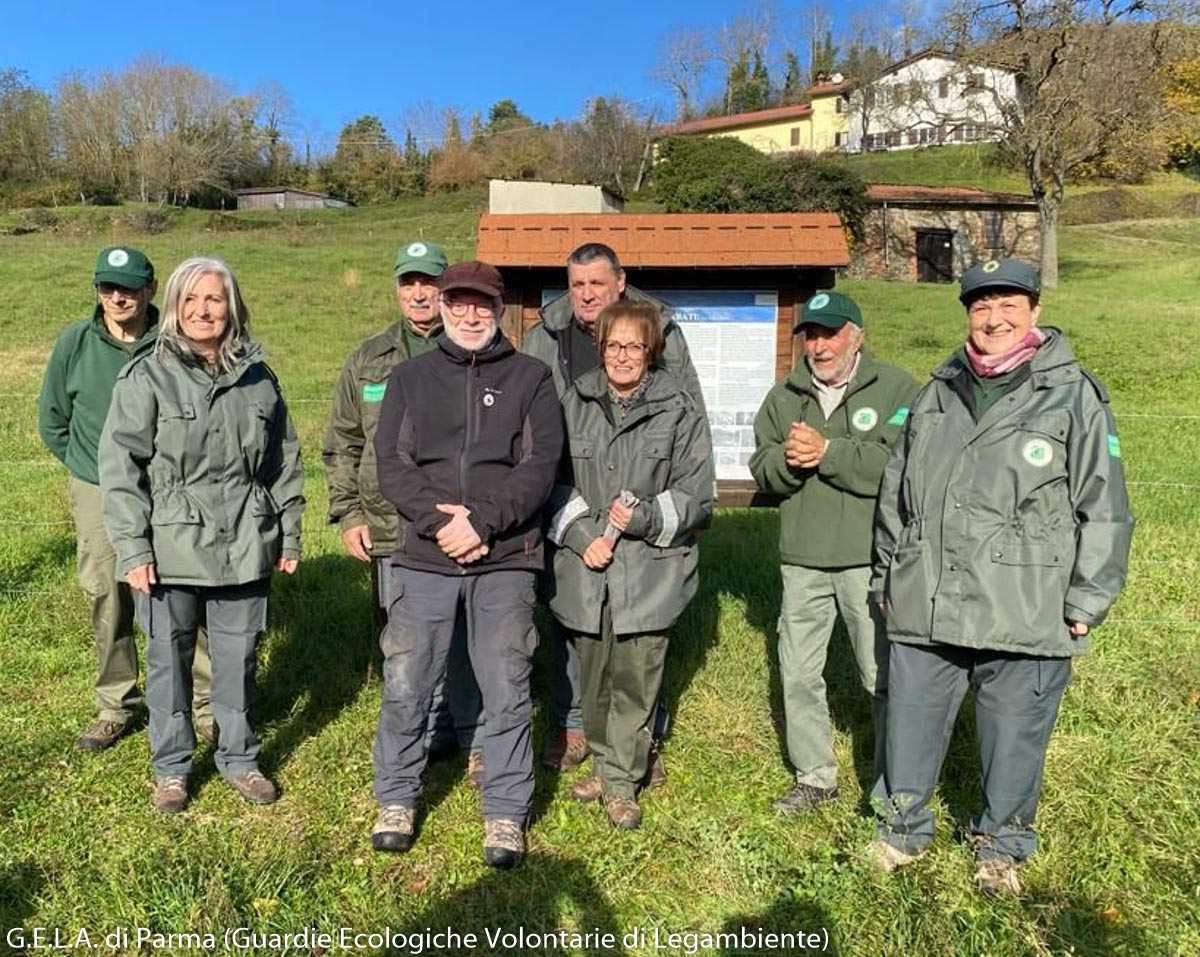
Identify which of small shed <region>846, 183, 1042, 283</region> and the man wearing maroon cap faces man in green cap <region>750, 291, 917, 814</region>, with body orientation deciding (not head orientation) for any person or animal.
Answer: the small shed

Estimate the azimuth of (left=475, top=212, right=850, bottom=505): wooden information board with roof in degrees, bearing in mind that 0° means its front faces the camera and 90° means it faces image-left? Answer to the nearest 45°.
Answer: approximately 0°

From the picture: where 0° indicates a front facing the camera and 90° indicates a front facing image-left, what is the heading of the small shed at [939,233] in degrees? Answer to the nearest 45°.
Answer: approximately 0°

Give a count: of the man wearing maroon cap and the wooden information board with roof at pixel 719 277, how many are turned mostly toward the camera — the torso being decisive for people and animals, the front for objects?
2

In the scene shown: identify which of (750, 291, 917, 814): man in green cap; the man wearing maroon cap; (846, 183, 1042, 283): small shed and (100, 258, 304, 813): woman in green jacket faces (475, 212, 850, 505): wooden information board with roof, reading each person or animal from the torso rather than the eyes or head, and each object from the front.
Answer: (846, 183, 1042, 283): small shed

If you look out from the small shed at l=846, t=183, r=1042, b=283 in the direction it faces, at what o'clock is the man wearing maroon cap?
The man wearing maroon cap is roughly at 12 o'clock from the small shed.
